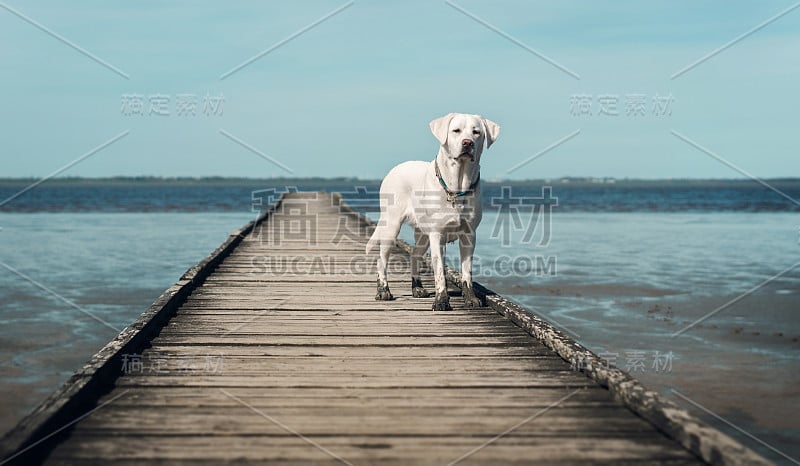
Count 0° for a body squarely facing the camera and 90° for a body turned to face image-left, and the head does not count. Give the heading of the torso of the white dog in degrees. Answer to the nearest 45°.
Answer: approximately 315°
